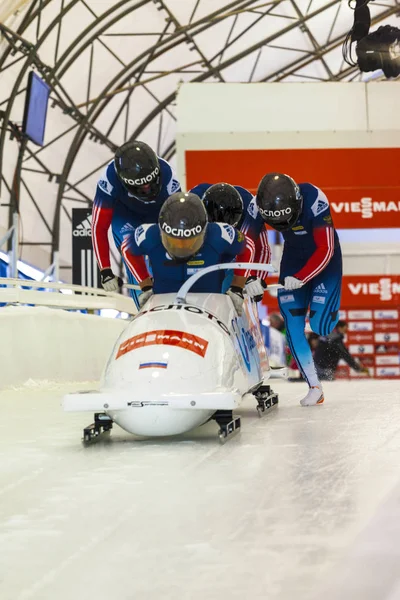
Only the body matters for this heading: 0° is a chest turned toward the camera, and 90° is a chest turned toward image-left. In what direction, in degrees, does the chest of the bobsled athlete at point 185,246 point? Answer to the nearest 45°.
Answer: approximately 0°

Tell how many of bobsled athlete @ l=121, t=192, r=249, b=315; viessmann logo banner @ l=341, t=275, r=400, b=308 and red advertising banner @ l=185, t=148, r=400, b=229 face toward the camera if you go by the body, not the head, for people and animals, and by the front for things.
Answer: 3

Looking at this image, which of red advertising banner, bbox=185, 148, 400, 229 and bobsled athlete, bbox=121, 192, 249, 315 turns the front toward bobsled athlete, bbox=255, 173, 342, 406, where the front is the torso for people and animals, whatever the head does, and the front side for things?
the red advertising banner

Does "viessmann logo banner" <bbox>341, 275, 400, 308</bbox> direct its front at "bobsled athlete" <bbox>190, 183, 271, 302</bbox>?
yes

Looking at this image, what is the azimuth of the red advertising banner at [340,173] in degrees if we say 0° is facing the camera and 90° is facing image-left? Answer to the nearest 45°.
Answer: approximately 0°

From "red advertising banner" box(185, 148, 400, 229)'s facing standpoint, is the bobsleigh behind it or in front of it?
in front

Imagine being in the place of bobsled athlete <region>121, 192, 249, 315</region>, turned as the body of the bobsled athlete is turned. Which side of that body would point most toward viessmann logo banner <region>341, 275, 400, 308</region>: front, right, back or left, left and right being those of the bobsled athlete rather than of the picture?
back

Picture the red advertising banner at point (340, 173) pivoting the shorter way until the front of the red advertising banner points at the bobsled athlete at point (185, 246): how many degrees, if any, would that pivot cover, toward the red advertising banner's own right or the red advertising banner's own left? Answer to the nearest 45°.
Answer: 0° — it already faces them
